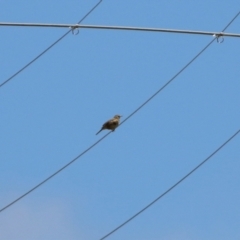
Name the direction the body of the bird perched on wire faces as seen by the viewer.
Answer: to the viewer's right
